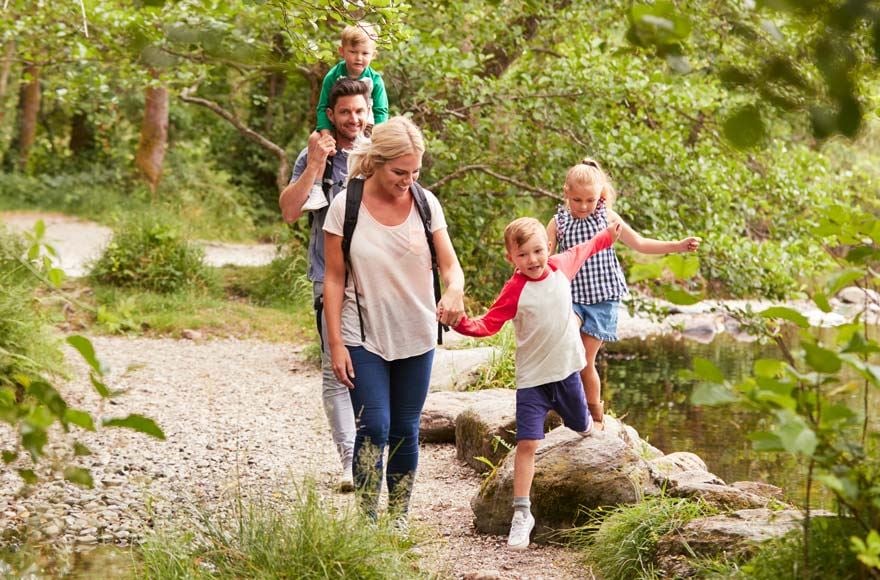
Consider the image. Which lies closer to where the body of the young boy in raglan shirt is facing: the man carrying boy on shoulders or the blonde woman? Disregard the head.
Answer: the blonde woman

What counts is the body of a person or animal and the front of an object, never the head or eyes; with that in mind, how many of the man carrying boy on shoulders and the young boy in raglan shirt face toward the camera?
2

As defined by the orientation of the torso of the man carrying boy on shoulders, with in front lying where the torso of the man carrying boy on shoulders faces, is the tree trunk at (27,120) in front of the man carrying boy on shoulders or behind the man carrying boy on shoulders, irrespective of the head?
behind

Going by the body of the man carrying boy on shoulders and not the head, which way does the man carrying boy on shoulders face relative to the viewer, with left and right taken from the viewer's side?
facing the viewer

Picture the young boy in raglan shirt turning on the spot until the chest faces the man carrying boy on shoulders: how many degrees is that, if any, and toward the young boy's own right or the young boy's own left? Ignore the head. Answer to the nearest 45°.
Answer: approximately 90° to the young boy's own right

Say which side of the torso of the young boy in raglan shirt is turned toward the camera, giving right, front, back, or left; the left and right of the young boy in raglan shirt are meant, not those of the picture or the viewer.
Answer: front

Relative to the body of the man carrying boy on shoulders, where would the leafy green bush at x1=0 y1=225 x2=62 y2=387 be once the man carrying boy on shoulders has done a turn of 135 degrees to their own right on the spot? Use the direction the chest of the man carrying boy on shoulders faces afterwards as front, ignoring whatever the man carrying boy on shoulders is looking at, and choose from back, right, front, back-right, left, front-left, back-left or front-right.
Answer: front

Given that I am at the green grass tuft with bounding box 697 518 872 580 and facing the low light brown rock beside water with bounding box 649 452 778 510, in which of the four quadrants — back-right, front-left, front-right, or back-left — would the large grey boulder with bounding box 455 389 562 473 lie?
front-left

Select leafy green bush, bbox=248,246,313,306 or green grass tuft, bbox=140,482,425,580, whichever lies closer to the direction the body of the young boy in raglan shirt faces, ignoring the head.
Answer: the green grass tuft

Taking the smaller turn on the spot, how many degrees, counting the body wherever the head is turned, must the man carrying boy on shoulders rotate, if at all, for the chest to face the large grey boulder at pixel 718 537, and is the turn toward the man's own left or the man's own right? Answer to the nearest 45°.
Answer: approximately 45° to the man's own left

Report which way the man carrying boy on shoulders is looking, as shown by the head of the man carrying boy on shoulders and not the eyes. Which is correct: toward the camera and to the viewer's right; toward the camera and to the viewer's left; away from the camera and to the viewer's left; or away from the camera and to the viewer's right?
toward the camera and to the viewer's right

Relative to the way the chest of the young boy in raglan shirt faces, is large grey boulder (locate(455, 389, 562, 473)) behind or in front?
behind

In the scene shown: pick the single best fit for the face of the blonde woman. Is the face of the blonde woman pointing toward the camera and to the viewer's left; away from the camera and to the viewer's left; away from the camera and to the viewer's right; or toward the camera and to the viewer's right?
toward the camera and to the viewer's right

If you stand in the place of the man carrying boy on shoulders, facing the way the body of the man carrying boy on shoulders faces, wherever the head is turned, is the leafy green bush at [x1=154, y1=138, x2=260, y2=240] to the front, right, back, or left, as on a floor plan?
back

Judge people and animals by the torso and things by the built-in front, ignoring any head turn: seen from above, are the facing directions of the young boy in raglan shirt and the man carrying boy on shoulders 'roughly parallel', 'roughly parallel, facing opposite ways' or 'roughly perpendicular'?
roughly parallel

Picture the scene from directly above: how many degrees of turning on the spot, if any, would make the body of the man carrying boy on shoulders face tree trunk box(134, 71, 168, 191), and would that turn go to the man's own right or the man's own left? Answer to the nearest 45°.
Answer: approximately 180°
